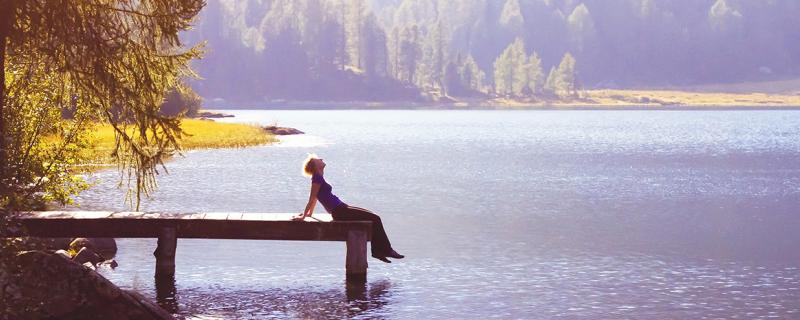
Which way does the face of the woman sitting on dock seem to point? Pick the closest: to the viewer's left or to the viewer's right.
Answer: to the viewer's right

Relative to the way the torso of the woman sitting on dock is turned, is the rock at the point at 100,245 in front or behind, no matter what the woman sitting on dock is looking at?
behind

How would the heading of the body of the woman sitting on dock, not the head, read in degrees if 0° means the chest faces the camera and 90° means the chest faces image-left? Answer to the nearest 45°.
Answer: approximately 270°

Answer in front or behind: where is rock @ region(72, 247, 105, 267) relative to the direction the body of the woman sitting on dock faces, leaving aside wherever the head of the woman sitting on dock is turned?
behind

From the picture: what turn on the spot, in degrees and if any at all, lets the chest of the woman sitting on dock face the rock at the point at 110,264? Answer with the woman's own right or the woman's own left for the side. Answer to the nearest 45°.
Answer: approximately 135° to the woman's own left
